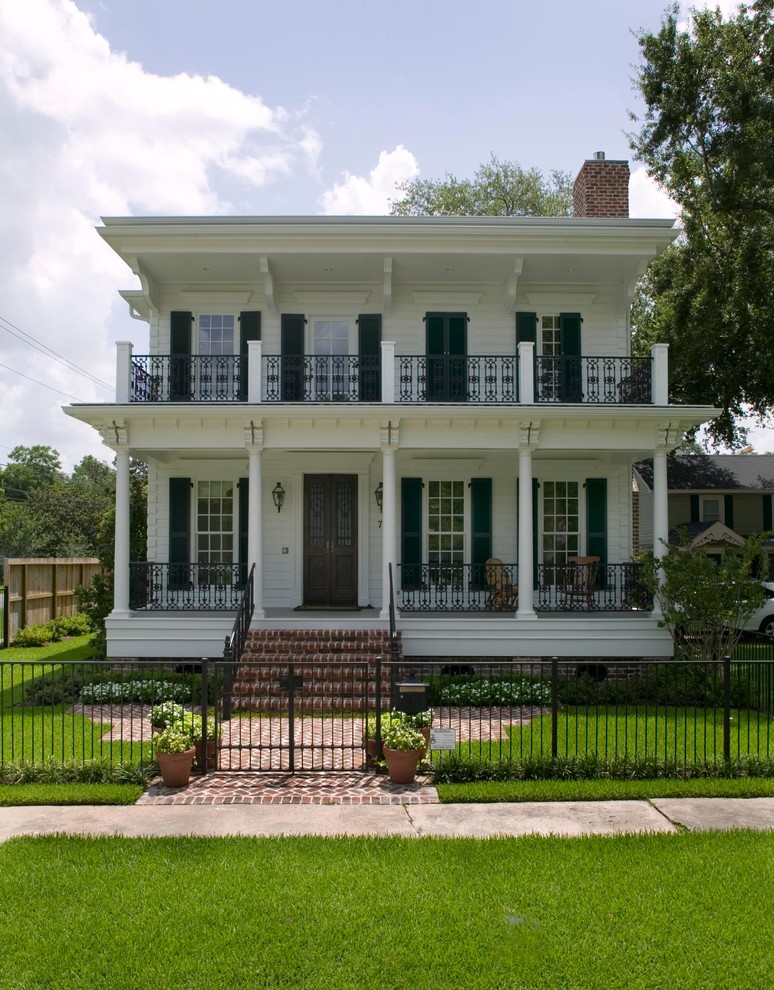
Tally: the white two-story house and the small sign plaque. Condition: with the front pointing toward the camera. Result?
2

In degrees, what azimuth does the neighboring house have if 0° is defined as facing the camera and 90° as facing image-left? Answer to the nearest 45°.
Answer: approximately 0°

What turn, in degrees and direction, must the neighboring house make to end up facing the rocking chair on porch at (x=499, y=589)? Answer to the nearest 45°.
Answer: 0° — it already faces it

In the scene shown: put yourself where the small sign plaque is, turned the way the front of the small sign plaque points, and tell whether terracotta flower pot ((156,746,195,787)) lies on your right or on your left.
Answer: on your right

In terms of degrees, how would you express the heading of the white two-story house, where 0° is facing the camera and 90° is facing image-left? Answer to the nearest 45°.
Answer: approximately 0°

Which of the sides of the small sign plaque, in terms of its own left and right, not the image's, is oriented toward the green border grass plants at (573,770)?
left
